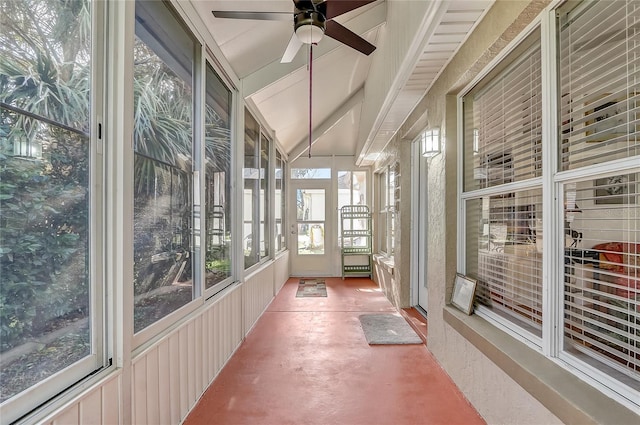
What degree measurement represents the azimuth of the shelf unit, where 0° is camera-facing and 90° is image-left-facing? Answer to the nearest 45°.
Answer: approximately 0°

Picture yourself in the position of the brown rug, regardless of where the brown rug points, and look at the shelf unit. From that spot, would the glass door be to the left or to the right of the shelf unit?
left

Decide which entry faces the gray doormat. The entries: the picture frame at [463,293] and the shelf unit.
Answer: the shelf unit

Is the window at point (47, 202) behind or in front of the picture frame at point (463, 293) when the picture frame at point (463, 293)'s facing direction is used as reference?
in front

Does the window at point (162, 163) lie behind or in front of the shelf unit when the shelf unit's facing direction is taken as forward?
in front

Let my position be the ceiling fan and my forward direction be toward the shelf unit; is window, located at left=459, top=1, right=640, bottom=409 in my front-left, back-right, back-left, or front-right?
back-right

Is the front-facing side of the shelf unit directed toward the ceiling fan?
yes

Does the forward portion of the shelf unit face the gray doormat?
yes

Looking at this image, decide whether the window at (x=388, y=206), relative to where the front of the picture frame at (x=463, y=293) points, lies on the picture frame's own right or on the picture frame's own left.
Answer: on the picture frame's own right

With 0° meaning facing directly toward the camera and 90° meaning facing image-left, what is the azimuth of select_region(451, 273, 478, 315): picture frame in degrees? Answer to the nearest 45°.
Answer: approximately 45°

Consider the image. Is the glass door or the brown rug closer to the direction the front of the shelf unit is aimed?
the brown rug
